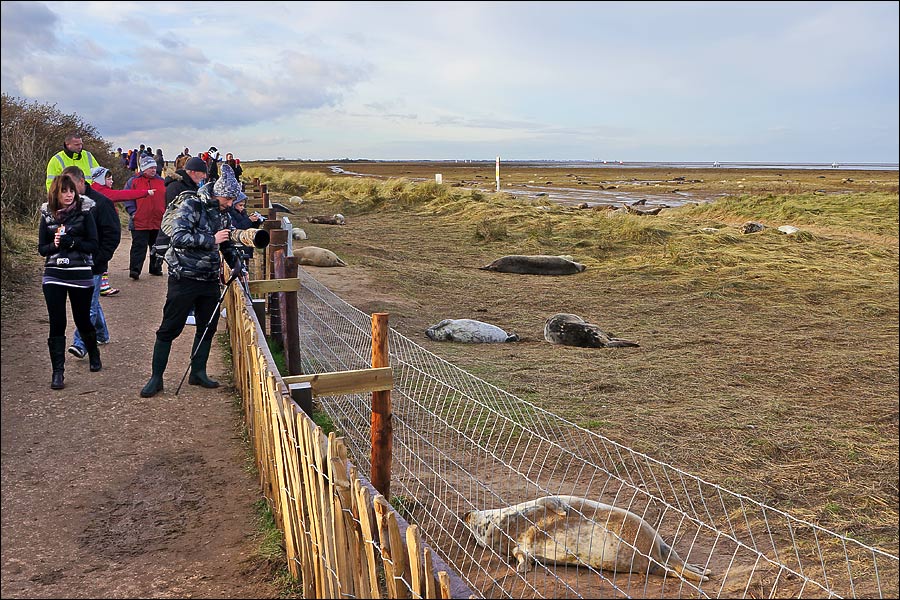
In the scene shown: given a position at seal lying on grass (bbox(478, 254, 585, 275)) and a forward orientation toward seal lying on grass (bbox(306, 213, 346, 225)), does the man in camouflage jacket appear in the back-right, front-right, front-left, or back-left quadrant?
back-left

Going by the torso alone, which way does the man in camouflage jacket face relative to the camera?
to the viewer's right

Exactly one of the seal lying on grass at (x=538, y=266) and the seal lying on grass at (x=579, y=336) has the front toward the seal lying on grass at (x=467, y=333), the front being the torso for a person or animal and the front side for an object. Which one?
the seal lying on grass at (x=579, y=336)

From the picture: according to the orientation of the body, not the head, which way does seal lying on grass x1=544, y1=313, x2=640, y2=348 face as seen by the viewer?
to the viewer's left

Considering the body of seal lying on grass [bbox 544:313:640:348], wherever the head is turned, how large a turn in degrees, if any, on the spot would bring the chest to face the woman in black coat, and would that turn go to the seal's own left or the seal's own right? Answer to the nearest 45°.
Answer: approximately 45° to the seal's own left

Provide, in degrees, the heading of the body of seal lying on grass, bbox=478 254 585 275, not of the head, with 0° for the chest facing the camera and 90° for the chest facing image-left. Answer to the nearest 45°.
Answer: approximately 270°

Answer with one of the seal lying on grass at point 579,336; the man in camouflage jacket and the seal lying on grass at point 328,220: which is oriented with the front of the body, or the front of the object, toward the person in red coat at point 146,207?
the seal lying on grass at point 579,336

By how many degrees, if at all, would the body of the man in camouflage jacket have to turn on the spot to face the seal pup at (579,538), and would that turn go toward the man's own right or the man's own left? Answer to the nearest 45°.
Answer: approximately 45° to the man's own right

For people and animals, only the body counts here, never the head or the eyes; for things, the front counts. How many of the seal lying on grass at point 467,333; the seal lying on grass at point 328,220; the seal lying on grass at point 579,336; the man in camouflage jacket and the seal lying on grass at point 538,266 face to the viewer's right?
3
